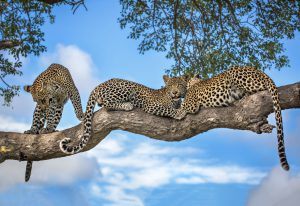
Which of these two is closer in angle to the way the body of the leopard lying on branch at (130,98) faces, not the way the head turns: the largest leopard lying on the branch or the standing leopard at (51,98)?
the largest leopard lying on the branch

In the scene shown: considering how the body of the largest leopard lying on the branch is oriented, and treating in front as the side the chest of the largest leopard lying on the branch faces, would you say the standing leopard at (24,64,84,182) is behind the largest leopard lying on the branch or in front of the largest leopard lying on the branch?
in front

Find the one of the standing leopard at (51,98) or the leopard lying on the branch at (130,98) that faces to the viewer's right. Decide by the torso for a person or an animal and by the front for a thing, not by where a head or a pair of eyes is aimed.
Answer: the leopard lying on the branch at (130,98)

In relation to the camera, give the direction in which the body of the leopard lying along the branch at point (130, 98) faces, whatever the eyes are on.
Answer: to the viewer's right

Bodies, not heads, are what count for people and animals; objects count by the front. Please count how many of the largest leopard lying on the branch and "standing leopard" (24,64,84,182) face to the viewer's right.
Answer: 0

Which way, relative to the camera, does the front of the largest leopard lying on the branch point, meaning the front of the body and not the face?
to the viewer's left

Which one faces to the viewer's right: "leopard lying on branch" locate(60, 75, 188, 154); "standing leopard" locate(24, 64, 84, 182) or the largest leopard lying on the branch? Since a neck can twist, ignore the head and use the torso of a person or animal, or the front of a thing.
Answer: "leopard lying on branch" locate(60, 75, 188, 154)

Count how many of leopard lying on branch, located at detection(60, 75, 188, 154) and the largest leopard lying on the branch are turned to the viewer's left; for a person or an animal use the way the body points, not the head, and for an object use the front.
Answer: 1

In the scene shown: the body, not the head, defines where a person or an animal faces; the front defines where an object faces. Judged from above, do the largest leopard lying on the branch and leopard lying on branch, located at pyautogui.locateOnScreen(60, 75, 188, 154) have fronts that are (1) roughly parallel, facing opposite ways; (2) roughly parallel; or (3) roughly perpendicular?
roughly parallel, facing opposite ways
